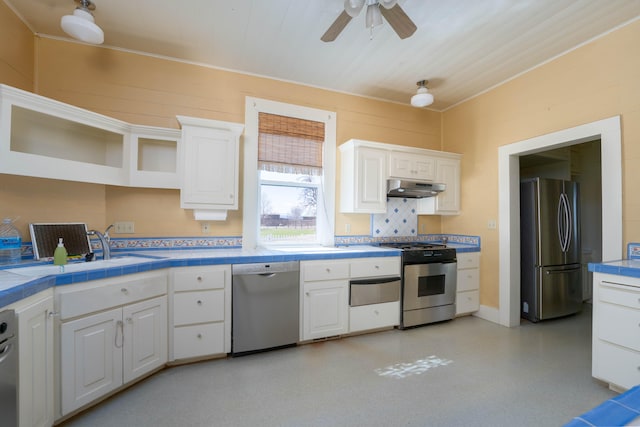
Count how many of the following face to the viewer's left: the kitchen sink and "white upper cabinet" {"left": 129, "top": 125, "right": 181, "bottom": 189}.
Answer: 0

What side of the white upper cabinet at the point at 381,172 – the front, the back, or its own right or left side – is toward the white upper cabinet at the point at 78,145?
right

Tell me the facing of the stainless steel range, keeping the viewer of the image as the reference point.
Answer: facing the viewer and to the right of the viewer

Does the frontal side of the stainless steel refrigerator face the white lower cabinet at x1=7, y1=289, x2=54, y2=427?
no

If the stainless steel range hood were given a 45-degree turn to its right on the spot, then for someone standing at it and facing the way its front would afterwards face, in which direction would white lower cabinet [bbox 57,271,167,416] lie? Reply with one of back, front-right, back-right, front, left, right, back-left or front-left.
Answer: front-right

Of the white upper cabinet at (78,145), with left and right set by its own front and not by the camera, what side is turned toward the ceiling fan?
front

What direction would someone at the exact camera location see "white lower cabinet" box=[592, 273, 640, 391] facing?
facing the viewer and to the left of the viewer

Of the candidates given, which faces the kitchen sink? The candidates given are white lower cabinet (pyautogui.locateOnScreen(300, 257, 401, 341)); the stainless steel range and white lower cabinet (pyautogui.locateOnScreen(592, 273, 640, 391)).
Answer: white lower cabinet (pyautogui.locateOnScreen(592, 273, 640, 391))

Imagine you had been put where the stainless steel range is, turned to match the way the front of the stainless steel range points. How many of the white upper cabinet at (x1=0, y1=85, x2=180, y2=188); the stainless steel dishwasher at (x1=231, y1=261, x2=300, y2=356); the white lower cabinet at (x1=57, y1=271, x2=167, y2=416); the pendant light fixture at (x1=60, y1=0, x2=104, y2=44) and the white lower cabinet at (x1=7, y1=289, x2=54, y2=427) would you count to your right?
5

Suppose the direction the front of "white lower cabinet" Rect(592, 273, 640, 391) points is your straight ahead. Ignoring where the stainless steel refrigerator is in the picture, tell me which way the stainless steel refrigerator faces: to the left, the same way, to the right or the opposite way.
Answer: to the left

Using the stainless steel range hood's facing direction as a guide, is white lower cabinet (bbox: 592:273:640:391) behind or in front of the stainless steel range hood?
in front

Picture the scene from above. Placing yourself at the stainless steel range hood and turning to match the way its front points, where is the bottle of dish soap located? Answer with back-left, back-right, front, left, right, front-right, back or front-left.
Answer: right

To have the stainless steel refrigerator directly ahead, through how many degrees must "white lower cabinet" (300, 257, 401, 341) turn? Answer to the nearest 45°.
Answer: approximately 45° to its left
